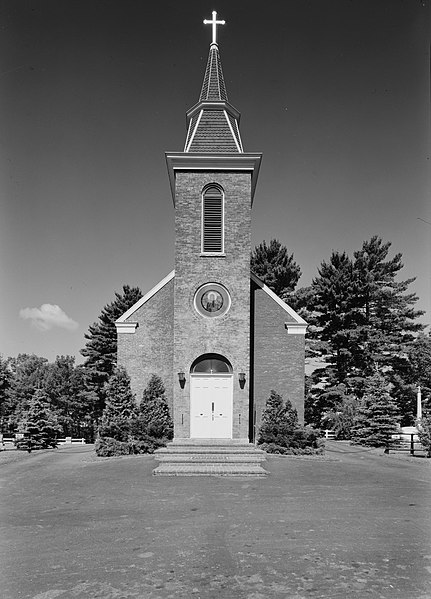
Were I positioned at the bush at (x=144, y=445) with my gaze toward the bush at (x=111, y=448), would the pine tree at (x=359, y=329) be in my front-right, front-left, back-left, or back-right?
back-right

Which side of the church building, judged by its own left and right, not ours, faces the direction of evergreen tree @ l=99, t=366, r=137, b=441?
right

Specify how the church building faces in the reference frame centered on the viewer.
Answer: facing the viewer

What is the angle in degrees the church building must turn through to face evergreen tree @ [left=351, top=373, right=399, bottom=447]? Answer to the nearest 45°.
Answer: approximately 135° to its left

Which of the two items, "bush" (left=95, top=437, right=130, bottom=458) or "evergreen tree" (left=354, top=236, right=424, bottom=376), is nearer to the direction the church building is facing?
the bush

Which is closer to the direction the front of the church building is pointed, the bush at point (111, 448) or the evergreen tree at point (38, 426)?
the bush

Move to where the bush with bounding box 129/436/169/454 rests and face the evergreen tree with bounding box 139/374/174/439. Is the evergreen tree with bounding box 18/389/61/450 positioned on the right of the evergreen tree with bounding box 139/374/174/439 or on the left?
left

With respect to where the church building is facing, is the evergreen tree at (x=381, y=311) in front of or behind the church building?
behind

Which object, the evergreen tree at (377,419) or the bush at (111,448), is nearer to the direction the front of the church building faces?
the bush
